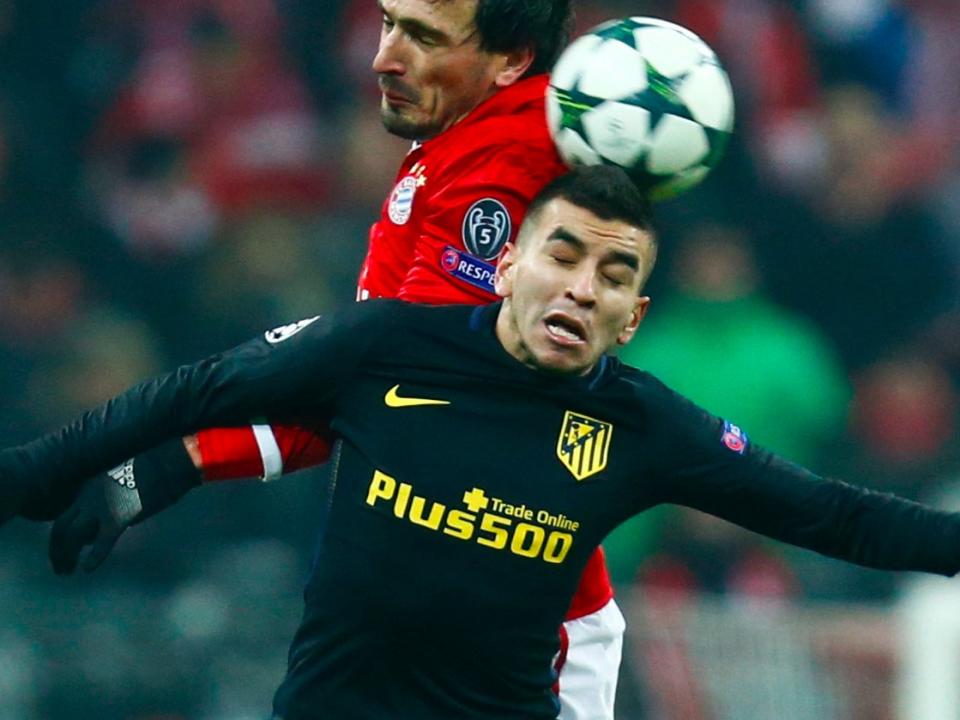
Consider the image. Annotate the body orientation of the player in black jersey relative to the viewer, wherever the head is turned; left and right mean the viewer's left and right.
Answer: facing the viewer

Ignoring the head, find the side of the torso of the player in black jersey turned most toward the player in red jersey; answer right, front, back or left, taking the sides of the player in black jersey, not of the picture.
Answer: back
